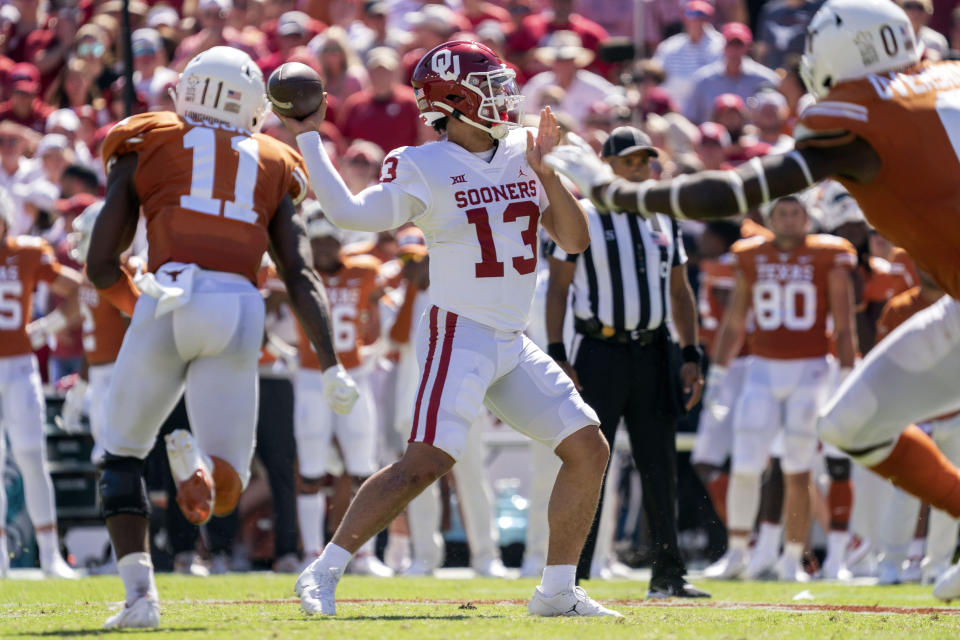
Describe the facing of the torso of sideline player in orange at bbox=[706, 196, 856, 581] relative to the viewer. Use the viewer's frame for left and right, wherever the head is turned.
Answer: facing the viewer

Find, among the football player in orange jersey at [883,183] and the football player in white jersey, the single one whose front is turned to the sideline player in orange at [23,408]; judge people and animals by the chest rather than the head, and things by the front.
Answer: the football player in orange jersey

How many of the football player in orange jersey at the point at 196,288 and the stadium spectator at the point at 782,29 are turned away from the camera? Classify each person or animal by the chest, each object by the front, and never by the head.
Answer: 1

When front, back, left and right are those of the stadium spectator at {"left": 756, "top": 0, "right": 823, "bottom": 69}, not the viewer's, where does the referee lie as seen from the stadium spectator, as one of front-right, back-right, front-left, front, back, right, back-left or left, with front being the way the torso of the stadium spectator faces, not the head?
front

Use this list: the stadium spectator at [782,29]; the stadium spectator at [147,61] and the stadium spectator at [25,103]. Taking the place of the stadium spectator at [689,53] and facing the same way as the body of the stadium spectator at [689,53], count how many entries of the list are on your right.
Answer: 2

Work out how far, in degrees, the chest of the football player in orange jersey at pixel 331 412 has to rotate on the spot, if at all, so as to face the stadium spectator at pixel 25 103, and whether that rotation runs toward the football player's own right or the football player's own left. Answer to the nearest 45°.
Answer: approximately 135° to the football player's own right

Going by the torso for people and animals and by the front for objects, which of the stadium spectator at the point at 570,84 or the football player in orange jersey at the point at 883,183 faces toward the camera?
the stadium spectator

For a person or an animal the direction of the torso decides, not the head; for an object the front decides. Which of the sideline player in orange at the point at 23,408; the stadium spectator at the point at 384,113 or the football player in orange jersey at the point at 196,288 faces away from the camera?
the football player in orange jersey

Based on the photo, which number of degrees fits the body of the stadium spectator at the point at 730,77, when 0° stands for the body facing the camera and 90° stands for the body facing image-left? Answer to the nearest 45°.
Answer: approximately 0°

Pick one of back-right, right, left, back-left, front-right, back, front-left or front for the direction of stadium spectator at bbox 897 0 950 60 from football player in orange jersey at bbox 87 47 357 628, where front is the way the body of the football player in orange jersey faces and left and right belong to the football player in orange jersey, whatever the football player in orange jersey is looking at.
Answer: front-right

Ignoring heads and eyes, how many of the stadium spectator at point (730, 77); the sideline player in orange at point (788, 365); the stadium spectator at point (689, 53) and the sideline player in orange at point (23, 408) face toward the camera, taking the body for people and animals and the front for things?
4

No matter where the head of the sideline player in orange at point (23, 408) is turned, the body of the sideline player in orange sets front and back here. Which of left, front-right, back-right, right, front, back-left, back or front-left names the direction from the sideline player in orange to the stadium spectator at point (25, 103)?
back

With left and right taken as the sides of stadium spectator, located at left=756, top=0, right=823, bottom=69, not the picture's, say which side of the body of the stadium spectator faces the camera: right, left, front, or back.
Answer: front

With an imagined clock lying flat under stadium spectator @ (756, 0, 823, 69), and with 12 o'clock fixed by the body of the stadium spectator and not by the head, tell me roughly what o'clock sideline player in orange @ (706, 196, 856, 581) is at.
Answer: The sideline player in orange is roughly at 12 o'clock from the stadium spectator.

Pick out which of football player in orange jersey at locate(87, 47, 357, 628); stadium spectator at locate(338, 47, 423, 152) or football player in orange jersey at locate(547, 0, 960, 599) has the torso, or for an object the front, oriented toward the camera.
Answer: the stadium spectator

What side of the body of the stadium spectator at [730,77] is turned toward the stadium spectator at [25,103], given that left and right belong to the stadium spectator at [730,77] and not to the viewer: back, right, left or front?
right
